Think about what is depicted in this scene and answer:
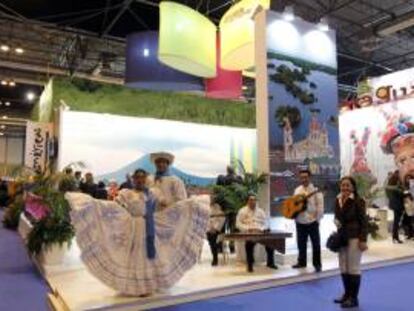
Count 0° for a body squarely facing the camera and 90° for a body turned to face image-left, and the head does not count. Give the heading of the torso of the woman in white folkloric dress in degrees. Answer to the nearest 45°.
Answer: approximately 0°

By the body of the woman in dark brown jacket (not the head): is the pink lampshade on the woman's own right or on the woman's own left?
on the woman's own right

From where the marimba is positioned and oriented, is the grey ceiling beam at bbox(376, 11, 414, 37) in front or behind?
behind

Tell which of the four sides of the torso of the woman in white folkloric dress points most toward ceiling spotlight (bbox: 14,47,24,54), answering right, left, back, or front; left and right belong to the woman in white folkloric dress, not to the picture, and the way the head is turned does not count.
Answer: back

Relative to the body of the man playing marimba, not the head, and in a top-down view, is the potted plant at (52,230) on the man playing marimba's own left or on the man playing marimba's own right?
on the man playing marimba's own right

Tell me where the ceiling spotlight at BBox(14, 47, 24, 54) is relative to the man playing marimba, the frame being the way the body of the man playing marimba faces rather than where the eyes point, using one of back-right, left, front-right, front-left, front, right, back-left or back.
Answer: back-right

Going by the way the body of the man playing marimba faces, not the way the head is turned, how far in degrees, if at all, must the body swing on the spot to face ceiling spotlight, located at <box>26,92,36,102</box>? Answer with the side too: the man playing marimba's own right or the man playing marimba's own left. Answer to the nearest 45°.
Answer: approximately 135° to the man playing marimba's own right
